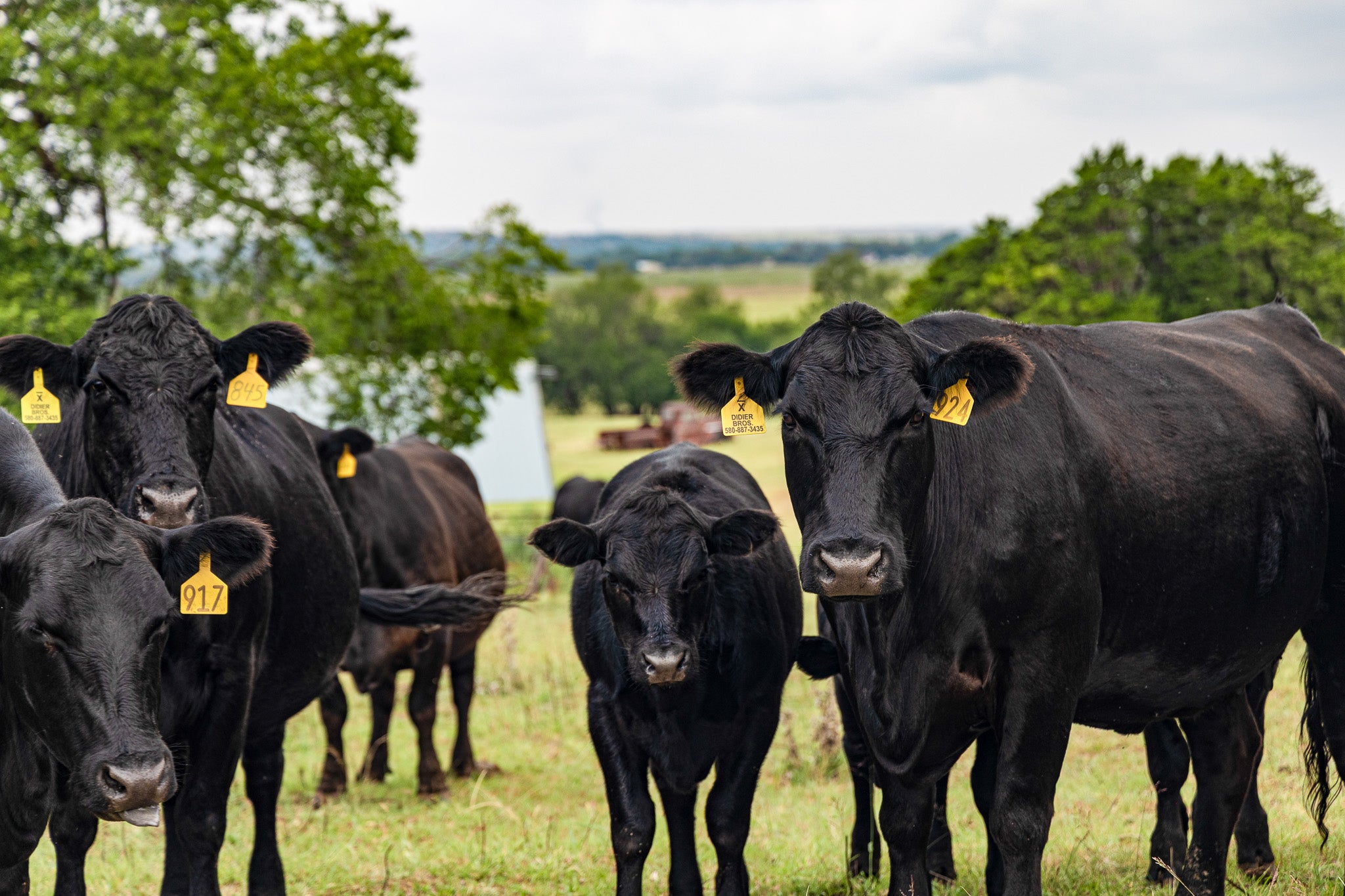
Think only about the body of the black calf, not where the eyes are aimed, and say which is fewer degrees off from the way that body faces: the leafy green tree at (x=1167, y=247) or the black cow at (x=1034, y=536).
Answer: the black cow

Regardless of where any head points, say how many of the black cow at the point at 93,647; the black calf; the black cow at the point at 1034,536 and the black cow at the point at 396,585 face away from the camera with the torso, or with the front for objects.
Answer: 0

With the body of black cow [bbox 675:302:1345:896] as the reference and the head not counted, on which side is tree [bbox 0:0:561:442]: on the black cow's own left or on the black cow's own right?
on the black cow's own right

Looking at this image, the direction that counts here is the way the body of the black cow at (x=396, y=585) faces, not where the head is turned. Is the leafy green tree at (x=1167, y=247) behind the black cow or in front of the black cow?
behind

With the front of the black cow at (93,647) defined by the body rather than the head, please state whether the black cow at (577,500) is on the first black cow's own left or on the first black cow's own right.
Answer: on the first black cow's own left

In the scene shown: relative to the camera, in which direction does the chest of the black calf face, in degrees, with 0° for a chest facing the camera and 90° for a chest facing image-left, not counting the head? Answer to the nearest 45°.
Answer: approximately 0°

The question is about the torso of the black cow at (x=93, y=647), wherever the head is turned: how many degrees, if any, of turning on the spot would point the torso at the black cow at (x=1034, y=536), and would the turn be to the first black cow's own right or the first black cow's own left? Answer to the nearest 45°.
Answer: approximately 45° to the first black cow's own left

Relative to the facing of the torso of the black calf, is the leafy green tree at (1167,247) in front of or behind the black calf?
behind

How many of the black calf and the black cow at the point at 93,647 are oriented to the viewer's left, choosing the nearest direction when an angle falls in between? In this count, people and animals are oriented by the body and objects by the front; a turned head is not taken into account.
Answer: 0

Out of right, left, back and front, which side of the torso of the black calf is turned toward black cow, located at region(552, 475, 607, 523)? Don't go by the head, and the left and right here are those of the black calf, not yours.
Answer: back

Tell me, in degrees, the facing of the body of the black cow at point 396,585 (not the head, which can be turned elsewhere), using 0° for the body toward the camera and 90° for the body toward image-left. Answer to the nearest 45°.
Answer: approximately 45°

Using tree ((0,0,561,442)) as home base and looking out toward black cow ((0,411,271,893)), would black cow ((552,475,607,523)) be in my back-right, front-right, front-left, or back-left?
front-left

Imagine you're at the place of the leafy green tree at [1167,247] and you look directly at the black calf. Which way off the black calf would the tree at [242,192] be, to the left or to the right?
right

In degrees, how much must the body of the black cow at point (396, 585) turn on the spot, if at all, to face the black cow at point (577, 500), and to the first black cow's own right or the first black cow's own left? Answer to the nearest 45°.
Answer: approximately 135° to the first black cow's own right
